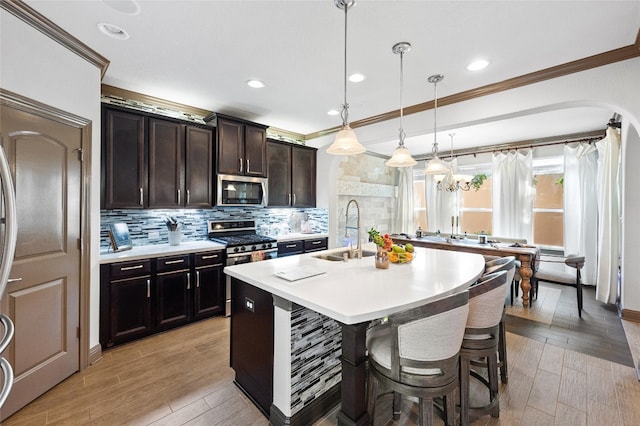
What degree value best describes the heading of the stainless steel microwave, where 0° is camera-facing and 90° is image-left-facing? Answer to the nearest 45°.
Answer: approximately 315°

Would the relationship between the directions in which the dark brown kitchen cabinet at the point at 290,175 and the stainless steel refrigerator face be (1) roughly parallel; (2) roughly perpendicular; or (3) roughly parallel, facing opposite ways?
roughly perpendicular

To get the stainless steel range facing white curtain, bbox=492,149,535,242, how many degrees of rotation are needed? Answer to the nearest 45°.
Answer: approximately 45° to its left

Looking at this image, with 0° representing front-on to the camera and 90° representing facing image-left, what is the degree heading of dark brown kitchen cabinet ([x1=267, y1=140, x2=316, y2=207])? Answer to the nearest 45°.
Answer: approximately 315°

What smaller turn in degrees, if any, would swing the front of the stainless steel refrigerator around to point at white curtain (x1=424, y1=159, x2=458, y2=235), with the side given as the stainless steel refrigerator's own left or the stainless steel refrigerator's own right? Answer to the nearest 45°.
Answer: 0° — it already faces it

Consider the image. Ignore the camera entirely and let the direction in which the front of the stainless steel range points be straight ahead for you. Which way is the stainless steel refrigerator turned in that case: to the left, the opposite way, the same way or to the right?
to the left

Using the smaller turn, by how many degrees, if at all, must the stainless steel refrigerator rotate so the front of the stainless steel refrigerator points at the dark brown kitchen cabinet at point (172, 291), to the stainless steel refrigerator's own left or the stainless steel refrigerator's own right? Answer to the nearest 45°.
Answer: approximately 45° to the stainless steel refrigerator's own left

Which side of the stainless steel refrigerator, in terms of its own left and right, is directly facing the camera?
right

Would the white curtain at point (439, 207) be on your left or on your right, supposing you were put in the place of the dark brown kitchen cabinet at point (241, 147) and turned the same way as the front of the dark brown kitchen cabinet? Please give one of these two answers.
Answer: on your left

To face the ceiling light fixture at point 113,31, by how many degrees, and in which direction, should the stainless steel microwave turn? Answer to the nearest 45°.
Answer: approximately 90° to its right
